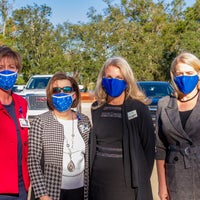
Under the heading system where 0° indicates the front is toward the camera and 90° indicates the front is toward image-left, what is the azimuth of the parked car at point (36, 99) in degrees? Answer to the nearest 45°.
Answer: approximately 0°

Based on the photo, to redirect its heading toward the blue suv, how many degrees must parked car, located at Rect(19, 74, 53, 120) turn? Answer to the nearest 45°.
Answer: approximately 45° to its left

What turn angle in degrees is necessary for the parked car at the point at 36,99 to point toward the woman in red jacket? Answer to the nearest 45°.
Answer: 0° — it already faces them

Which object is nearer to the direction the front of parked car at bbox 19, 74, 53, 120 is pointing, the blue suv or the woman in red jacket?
the woman in red jacket

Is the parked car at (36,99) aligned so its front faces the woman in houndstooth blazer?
yes

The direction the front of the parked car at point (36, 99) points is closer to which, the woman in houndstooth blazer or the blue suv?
the woman in houndstooth blazer
